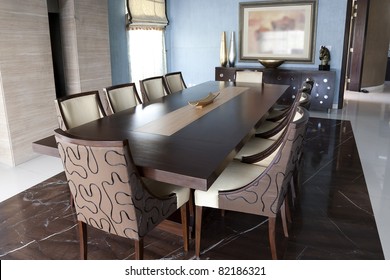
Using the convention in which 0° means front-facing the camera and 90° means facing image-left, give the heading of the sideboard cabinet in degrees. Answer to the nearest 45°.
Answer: approximately 0°

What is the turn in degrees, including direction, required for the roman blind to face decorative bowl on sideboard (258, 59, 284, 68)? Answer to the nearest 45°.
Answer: approximately 90° to its left

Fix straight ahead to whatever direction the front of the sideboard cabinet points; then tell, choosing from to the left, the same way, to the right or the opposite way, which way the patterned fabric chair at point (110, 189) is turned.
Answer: the opposite way

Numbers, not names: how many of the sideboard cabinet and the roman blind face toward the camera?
2

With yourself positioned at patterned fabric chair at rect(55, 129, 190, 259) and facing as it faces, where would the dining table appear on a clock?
The dining table is roughly at 12 o'clock from the patterned fabric chair.

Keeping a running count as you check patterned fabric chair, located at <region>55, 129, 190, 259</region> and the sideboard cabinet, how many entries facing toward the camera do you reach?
1

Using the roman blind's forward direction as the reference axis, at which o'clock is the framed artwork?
The framed artwork is roughly at 9 o'clock from the roman blind.

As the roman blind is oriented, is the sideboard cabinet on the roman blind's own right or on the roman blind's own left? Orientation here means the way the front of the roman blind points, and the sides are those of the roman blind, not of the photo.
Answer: on the roman blind's own left

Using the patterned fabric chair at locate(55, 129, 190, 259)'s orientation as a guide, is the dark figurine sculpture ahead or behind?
ahead

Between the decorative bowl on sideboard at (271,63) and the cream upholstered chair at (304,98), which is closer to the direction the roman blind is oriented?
the cream upholstered chair

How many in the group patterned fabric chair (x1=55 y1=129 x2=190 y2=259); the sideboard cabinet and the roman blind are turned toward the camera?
2
